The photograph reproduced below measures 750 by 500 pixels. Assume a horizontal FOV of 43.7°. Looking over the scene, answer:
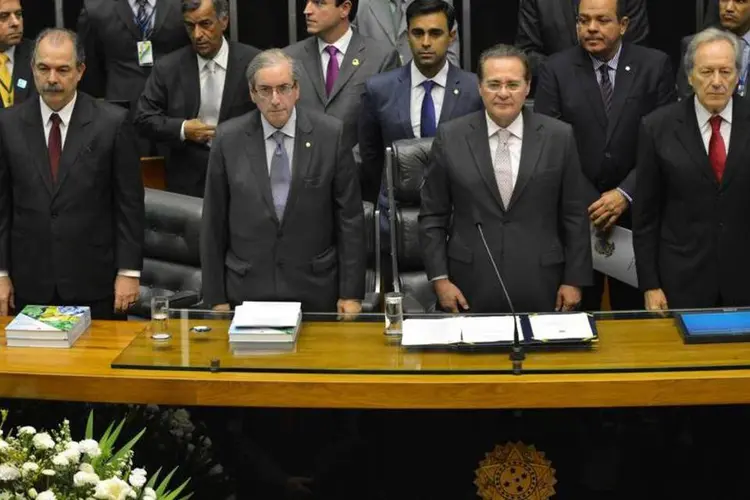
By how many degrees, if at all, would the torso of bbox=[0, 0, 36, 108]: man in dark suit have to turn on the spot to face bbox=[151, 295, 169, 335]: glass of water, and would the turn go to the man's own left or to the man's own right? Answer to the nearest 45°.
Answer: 0° — they already face it

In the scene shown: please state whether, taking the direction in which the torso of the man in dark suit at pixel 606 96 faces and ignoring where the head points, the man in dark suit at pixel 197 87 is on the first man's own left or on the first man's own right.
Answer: on the first man's own right

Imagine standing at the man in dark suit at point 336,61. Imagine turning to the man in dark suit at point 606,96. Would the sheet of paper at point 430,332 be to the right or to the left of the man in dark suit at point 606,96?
right

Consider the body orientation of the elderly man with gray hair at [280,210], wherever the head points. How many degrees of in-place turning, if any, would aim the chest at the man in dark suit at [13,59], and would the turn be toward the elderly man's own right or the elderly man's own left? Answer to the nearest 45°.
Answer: approximately 135° to the elderly man's own right

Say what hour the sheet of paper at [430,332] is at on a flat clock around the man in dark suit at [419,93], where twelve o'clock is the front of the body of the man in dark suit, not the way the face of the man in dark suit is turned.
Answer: The sheet of paper is roughly at 12 o'clock from the man in dark suit.
